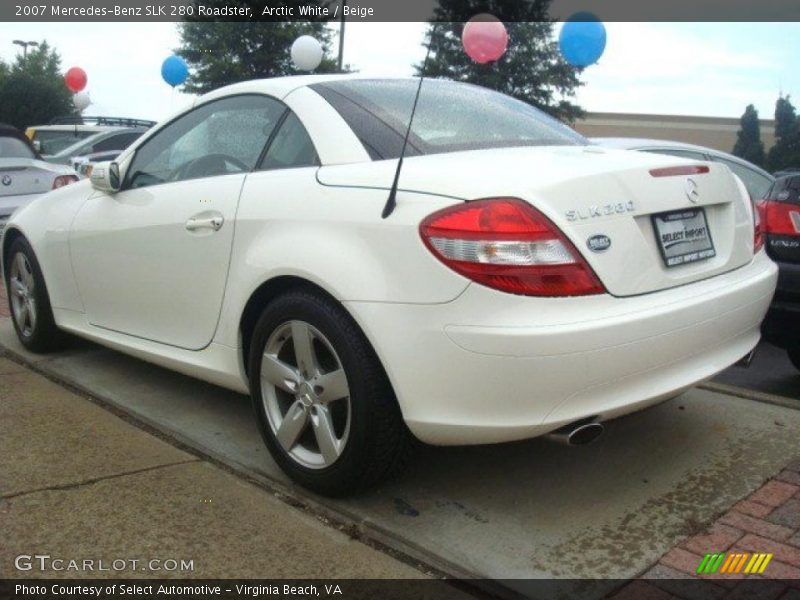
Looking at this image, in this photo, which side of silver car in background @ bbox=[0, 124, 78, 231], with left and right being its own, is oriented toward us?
back

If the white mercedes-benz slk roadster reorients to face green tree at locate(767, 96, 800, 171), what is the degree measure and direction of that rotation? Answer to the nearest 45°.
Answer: approximately 90° to its right

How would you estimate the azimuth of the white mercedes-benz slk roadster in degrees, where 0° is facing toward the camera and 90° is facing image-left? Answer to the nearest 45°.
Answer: approximately 135°

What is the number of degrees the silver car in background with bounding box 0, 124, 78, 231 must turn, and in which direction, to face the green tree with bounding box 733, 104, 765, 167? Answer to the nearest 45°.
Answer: approximately 45° to its right

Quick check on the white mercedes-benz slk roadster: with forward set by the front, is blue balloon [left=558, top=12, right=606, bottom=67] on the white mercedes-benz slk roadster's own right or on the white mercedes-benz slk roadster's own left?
on the white mercedes-benz slk roadster's own right

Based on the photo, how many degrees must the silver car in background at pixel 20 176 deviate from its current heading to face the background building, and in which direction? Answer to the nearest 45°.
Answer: approximately 45° to its right

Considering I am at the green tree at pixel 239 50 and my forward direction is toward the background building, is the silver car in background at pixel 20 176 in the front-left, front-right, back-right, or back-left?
back-right

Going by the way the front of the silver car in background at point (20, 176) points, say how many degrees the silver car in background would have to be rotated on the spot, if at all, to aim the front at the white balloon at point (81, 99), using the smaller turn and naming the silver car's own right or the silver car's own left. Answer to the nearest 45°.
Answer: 0° — it already faces it

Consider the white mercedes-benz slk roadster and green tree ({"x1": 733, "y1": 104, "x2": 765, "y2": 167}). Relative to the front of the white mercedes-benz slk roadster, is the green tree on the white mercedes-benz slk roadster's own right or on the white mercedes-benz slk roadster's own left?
on the white mercedes-benz slk roadster's own right
